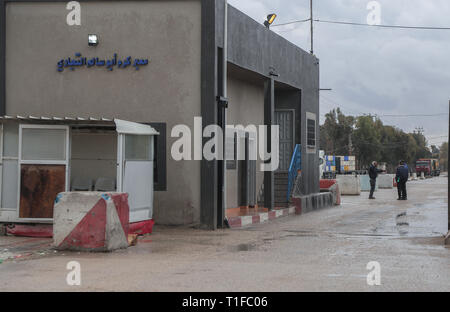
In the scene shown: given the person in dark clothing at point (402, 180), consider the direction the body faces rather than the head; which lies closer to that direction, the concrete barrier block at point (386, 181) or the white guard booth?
the concrete barrier block

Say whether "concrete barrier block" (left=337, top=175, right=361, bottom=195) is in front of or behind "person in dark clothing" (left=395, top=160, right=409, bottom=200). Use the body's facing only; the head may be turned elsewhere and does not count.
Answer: in front

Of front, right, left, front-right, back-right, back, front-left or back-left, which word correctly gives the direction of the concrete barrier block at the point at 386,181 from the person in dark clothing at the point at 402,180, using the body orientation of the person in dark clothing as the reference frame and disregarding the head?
front

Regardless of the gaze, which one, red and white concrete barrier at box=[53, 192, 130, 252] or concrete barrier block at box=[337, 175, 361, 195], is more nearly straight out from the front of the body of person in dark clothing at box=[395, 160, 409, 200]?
the concrete barrier block

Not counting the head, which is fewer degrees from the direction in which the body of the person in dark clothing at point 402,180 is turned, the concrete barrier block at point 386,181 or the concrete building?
the concrete barrier block
